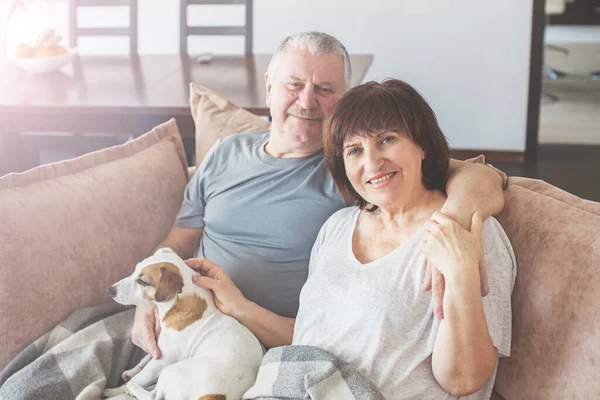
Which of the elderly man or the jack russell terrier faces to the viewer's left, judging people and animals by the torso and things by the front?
the jack russell terrier

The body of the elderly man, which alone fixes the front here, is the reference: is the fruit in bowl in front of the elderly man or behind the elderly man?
behind

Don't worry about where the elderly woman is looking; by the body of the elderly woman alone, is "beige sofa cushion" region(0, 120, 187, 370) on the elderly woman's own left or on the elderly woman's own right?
on the elderly woman's own right

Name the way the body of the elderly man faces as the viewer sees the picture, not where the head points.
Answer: toward the camera

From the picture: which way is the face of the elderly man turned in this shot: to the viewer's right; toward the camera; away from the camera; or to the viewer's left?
toward the camera

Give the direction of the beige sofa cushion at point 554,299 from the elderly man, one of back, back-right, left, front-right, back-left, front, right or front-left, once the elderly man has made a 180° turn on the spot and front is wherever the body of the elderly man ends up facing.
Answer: back-right

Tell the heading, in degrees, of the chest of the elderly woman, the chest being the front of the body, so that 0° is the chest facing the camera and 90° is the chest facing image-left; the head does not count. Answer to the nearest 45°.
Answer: approximately 45°

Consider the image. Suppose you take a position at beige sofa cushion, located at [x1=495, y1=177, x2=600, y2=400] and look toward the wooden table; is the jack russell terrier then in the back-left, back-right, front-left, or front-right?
front-left

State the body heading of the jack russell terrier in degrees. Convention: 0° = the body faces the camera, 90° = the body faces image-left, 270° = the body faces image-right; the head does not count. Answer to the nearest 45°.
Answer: approximately 90°

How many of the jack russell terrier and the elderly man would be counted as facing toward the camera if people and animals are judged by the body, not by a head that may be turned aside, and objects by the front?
1

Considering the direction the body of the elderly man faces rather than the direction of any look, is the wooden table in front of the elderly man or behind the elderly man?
behind

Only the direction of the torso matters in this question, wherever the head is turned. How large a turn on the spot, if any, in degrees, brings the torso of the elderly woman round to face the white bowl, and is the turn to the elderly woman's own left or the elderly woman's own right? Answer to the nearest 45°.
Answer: approximately 90° to the elderly woman's own right
